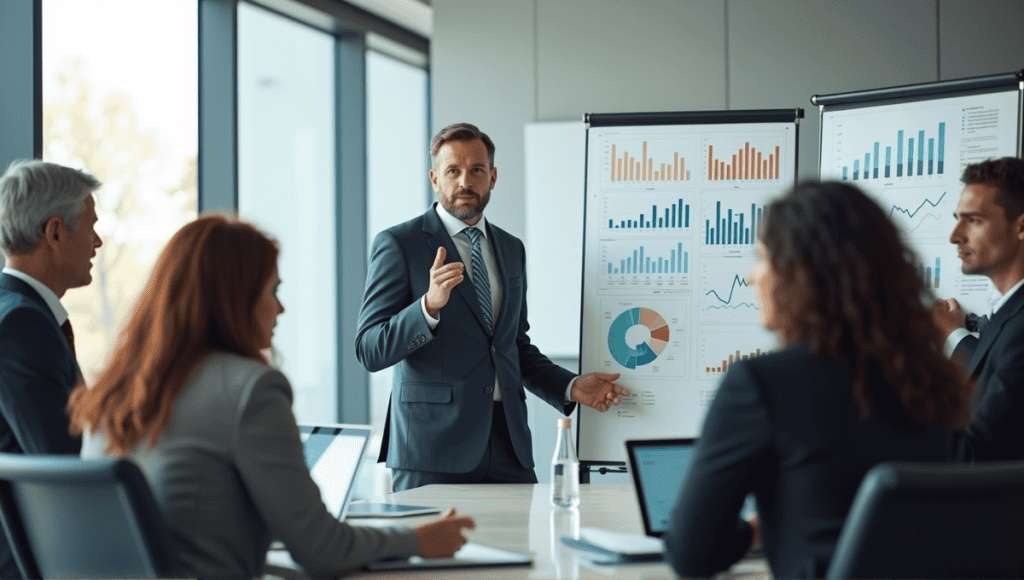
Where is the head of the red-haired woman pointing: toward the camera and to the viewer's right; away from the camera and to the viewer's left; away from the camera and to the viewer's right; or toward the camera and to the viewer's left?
away from the camera and to the viewer's right

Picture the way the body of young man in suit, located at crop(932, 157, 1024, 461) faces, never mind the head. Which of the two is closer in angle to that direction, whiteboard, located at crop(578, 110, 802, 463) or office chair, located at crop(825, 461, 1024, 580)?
the whiteboard

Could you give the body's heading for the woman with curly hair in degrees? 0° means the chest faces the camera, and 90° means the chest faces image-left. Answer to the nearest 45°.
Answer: approximately 135°

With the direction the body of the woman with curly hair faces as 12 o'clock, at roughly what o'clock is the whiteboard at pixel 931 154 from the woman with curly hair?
The whiteboard is roughly at 2 o'clock from the woman with curly hair.

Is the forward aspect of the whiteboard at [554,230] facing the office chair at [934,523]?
yes

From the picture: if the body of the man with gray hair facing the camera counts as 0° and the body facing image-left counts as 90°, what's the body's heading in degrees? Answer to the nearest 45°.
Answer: approximately 270°

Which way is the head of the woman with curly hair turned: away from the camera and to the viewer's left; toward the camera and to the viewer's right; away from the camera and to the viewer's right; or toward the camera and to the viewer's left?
away from the camera and to the viewer's left

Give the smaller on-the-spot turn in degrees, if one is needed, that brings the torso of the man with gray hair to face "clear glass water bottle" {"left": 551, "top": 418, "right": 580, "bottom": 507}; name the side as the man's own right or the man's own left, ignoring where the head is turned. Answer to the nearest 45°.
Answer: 0° — they already face it

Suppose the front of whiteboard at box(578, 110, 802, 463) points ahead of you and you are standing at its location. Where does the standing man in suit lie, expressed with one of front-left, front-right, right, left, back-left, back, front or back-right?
front-right

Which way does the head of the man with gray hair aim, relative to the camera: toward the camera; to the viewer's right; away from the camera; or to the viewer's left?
to the viewer's right

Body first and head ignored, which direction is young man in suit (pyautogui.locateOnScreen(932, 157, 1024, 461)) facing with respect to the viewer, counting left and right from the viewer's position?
facing to the left of the viewer
